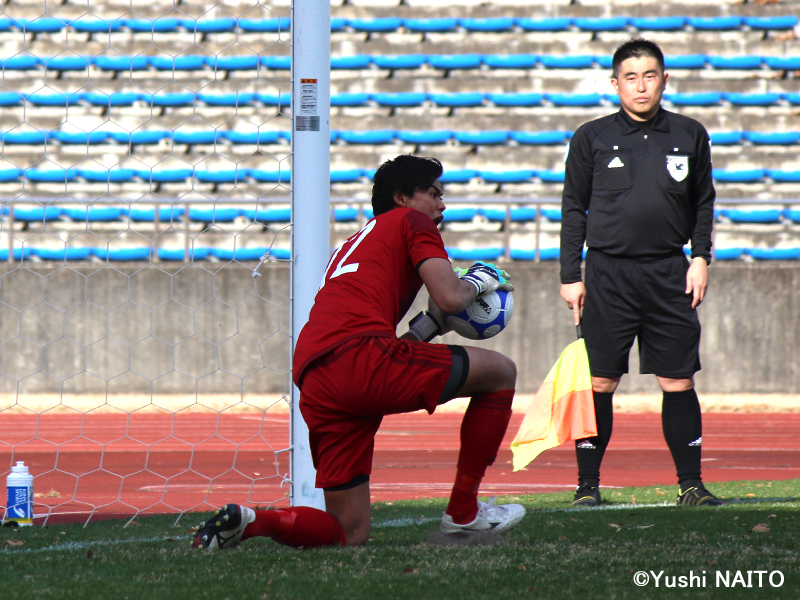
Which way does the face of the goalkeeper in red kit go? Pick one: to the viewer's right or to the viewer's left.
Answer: to the viewer's right

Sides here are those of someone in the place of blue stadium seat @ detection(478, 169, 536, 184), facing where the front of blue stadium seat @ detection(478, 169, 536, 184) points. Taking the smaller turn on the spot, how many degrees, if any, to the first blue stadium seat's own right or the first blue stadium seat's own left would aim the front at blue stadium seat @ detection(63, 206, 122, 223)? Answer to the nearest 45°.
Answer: approximately 90° to the first blue stadium seat's own right

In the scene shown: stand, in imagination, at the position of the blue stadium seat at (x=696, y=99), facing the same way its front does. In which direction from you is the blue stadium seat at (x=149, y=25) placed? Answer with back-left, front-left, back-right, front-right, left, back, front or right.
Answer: right

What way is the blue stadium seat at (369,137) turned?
toward the camera

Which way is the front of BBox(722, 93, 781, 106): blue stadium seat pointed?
toward the camera

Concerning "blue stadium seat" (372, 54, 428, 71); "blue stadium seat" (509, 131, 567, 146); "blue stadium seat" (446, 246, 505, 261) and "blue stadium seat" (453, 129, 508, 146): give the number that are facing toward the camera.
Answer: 4

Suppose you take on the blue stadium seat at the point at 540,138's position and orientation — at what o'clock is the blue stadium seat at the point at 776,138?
the blue stadium seat at the point at 776,138 is roughly at 9 o'clock from the blue stadium seat at the point at 540,138.

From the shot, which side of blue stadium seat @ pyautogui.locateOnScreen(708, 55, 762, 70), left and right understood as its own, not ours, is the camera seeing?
front

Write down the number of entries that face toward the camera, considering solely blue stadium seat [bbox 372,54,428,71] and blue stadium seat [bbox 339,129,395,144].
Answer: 2

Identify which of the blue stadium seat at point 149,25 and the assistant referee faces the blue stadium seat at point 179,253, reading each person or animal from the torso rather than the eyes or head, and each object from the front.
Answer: the blue stadium seat at point 149,25
